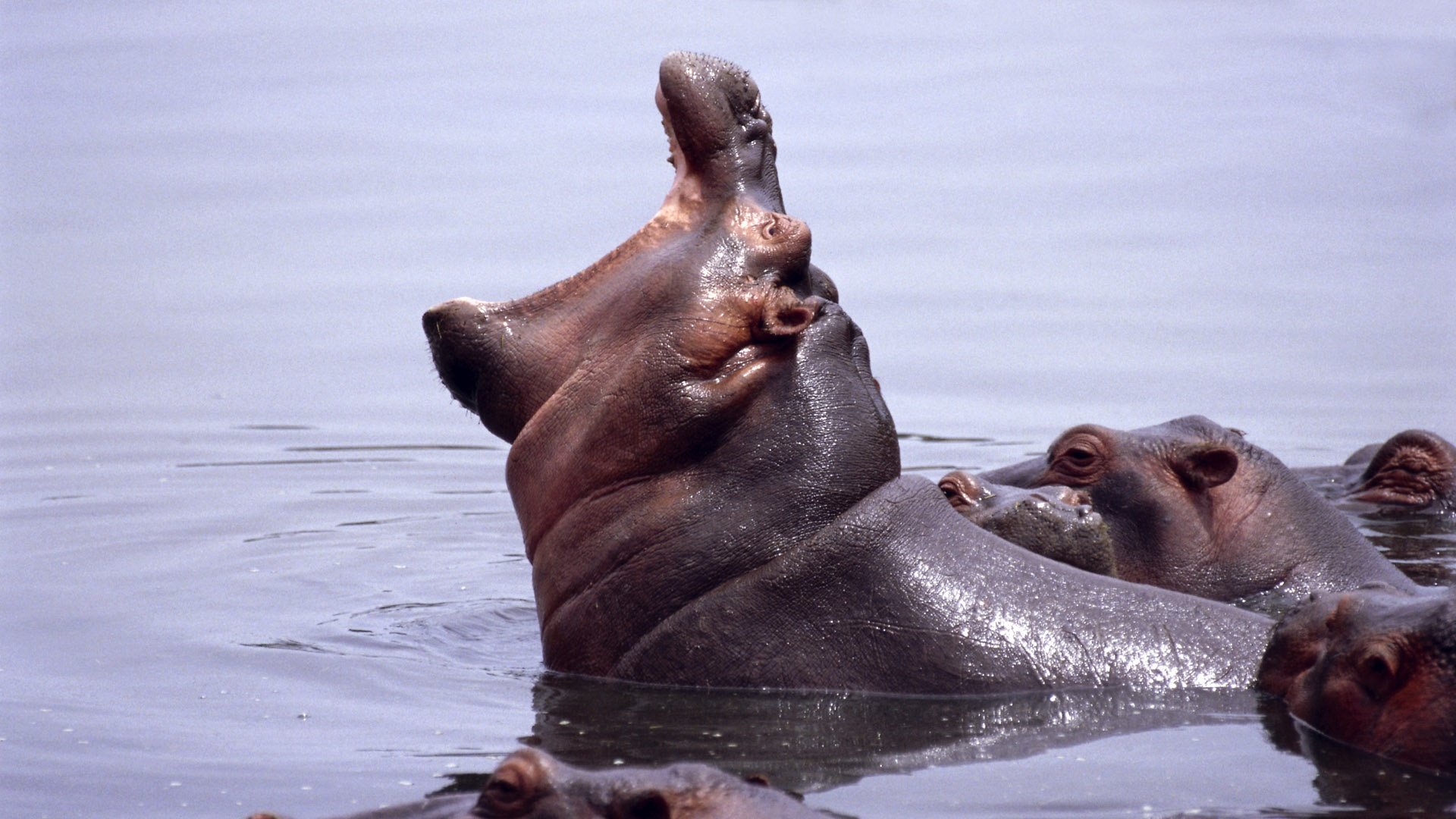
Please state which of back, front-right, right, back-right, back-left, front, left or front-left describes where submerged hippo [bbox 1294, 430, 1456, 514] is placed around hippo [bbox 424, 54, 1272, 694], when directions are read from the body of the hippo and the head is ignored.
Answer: back-right

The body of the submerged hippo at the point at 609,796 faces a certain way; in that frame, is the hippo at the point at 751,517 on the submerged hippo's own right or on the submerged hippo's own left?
on the submerged hippo's own right

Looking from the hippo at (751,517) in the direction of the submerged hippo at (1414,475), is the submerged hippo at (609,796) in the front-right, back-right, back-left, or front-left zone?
back-right

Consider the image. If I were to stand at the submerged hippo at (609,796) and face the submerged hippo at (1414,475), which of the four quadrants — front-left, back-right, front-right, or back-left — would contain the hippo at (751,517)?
front-left

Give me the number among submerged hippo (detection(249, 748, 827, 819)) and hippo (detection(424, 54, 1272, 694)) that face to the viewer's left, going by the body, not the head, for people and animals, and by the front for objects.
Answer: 2

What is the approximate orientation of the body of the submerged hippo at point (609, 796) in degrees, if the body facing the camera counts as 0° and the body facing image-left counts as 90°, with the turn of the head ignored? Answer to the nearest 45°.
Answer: approximately 90°

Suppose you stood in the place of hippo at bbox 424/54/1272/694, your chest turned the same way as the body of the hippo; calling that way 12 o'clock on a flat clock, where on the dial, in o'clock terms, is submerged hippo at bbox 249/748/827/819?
The submerged hippo is roughly at 9 o'clock from the hippo.

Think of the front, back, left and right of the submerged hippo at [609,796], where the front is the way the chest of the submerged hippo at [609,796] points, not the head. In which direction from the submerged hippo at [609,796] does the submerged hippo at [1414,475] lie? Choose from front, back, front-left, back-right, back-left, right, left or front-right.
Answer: back-right

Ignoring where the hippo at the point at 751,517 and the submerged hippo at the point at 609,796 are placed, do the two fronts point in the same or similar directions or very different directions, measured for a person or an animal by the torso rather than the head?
same or similar directions

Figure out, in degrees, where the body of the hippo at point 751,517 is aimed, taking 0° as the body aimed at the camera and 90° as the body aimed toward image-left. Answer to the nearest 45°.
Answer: approximately 90°
